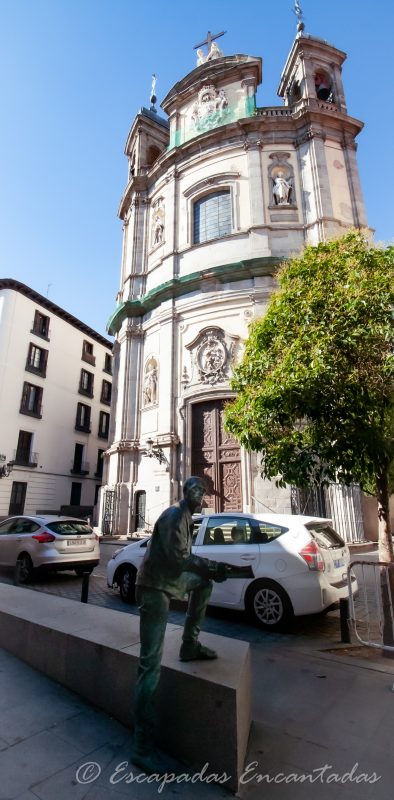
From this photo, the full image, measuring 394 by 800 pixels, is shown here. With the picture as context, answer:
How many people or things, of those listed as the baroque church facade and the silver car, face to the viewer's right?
0

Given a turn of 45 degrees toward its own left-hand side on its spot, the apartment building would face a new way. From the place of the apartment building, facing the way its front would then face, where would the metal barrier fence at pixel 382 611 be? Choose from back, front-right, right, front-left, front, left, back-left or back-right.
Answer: right

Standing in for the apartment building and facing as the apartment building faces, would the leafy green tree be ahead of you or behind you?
ahead

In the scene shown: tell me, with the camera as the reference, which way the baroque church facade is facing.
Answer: facing the viewer and to the left of the viewer

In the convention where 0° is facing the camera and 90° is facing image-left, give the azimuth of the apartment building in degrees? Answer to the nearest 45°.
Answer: approximately 315°

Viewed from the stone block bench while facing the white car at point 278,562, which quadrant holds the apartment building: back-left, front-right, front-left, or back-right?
front-left

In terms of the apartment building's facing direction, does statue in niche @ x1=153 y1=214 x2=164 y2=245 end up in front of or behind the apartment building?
in front

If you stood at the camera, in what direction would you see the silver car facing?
facing away from the viewer and to the left of the viewer

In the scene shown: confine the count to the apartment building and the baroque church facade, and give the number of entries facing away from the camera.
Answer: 0

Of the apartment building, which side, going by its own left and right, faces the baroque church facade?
front

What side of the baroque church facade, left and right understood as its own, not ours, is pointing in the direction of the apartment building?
right
